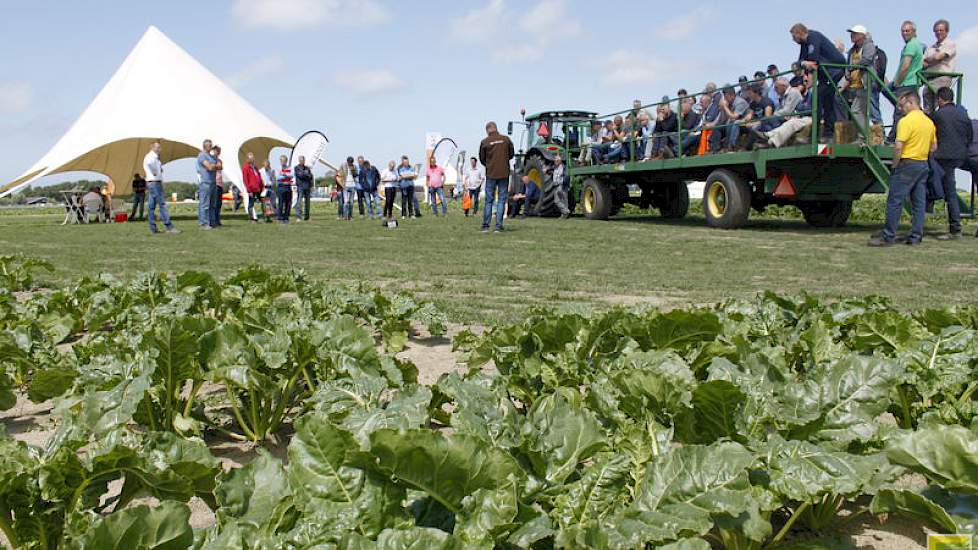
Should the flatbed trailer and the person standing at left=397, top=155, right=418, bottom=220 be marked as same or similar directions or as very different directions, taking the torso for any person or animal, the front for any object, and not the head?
very different directions

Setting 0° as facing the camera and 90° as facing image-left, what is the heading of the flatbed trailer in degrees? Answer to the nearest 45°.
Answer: approximately 135°

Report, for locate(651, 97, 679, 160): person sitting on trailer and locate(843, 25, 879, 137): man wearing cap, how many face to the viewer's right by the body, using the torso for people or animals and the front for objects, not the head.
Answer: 0

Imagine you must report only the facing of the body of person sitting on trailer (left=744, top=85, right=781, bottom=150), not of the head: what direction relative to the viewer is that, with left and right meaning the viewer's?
facing the viewer and to the left of the viewer

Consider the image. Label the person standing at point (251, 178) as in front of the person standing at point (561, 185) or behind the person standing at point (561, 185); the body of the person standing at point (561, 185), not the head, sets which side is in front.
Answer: in front

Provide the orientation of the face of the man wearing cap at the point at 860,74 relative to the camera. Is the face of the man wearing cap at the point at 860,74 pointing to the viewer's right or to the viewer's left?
to the viewer's left

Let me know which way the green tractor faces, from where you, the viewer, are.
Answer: facing away from the viewer and to the left of the viewer

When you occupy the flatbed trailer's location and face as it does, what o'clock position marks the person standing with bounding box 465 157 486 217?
The person standing is roughly at 12 o'clock from the flatbed trailer.

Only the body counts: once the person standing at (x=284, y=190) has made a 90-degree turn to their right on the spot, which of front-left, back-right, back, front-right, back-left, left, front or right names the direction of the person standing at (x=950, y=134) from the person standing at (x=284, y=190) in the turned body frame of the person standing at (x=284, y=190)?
left

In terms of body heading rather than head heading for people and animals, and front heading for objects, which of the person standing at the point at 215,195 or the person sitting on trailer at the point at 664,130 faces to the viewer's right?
the person standing

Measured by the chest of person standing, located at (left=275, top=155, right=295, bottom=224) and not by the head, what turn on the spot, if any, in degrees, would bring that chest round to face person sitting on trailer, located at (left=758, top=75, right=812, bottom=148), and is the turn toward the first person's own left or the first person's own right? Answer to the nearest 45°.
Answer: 0° — they already face them

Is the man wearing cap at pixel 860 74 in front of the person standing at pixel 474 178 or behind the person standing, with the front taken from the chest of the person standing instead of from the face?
in front
